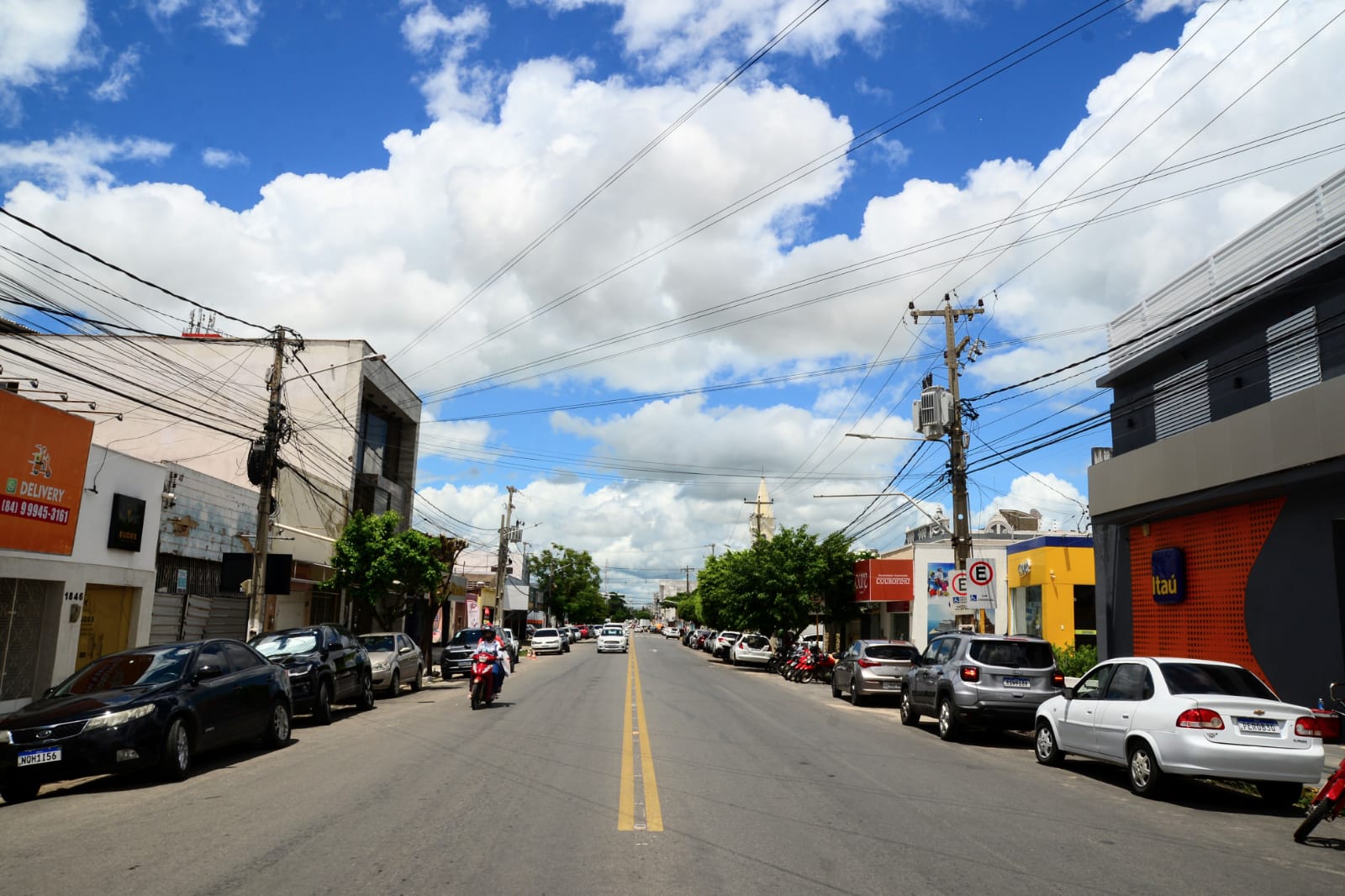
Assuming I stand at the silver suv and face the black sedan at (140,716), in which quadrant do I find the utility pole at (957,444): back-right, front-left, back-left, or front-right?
back-right

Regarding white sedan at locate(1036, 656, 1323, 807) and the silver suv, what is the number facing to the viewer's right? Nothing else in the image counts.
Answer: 0

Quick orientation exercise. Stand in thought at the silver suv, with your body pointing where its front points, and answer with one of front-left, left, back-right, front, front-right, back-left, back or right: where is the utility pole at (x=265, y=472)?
front-left

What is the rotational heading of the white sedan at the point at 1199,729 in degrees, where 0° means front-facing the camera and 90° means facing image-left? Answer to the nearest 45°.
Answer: approximately 135°

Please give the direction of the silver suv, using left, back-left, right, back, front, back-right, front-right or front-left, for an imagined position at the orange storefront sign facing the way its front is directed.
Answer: front

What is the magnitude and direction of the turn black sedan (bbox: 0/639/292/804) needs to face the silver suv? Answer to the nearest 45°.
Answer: approximately 135° to its left

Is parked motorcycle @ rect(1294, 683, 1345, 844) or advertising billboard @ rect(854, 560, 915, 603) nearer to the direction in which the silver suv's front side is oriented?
the advertising billboard

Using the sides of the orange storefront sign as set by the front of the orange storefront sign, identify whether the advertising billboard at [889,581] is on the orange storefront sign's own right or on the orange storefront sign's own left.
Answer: on the orange storefront sign's own left

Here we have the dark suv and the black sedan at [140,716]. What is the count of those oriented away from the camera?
0

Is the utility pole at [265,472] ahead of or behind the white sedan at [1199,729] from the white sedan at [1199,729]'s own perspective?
ahead

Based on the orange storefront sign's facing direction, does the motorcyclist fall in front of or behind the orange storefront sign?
in front

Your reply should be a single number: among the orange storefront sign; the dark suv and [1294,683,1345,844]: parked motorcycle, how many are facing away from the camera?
0
